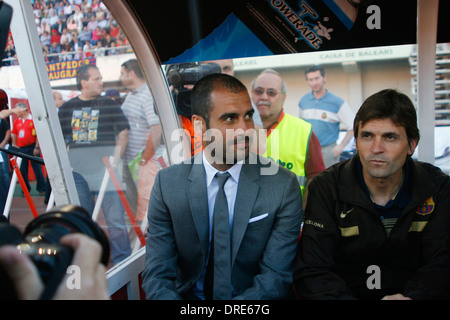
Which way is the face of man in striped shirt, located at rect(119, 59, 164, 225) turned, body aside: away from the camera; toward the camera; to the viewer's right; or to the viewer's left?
to the viewer's left

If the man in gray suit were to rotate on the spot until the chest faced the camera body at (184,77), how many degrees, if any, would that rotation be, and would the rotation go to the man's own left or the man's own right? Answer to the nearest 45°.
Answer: approximately 180°

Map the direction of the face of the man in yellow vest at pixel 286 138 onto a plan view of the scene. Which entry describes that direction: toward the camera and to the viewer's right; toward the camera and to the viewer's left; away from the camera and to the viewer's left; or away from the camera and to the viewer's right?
toward the camera and to the viewer's left

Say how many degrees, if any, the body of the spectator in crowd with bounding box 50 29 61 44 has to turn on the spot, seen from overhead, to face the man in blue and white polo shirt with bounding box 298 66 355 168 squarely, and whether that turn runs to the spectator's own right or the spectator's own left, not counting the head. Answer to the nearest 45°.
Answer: approximately 45° to the spectator's own left

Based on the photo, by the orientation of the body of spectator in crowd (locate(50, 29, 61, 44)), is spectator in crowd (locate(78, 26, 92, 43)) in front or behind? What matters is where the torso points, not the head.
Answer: behind

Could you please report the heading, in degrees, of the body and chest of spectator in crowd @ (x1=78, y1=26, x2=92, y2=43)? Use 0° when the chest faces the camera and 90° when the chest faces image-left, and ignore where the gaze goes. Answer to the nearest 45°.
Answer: approximately 0°

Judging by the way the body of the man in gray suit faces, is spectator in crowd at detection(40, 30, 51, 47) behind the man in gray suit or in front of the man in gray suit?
behind

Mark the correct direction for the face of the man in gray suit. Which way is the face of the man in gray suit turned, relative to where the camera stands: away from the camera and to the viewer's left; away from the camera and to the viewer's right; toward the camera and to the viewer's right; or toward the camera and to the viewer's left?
toward the camera and to the viewer's right

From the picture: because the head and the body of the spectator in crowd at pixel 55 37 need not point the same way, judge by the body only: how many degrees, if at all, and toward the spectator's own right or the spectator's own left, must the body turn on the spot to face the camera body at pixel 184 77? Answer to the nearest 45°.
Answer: approximately 45° to the spectator's own left
